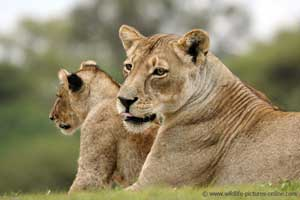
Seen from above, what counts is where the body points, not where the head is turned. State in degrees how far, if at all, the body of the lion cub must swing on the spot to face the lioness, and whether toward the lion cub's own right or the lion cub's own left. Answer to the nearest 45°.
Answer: approximately 135° to the lion cub's own left

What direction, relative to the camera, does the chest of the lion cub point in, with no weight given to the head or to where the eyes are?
to the viewer's left

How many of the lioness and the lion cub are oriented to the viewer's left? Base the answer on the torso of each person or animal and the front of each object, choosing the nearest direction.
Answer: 2

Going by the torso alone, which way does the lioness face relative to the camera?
to the viewer's left
